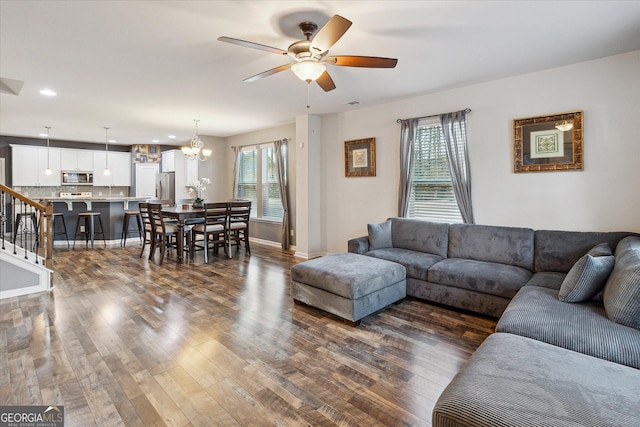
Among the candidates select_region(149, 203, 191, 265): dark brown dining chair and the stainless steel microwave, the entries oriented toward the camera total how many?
1

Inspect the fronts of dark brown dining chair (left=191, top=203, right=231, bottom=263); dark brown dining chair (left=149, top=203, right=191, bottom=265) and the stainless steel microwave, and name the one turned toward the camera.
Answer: the stainless steel microwave

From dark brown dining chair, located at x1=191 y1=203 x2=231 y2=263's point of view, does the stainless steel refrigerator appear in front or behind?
in front

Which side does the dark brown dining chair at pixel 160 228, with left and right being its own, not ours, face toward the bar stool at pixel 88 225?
left

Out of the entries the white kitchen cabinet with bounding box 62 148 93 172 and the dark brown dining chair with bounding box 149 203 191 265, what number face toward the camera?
1

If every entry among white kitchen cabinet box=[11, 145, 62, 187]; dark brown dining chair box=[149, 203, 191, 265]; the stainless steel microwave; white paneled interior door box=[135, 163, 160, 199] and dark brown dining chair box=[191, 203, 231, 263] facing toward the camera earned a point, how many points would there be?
3

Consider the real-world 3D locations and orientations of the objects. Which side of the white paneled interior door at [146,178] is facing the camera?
front

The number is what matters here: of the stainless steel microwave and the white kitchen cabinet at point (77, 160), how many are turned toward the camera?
2

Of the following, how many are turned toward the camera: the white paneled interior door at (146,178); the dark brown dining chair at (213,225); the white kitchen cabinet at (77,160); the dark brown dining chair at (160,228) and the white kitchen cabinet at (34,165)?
3

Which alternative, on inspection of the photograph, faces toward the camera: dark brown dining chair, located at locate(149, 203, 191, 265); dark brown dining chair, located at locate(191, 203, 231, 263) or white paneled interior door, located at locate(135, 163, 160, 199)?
the white paneled interior door

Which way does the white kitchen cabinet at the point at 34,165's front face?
toward the camera

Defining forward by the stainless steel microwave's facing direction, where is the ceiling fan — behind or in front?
in front

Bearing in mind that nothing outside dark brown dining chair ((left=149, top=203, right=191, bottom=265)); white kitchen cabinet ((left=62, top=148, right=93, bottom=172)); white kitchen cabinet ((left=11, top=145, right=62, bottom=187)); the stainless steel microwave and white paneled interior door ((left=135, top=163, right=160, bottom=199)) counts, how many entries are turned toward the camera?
4

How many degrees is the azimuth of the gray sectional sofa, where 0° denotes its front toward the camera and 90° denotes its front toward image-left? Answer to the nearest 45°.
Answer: approximately 45°
